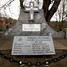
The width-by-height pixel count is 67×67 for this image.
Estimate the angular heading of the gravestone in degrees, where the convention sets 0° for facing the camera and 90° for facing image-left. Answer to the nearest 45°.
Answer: approximately 0°
